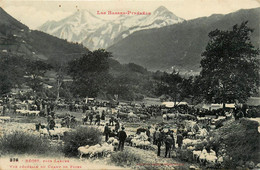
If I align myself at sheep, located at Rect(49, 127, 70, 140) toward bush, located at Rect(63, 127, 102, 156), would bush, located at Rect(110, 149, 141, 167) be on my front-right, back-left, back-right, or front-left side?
front-left
